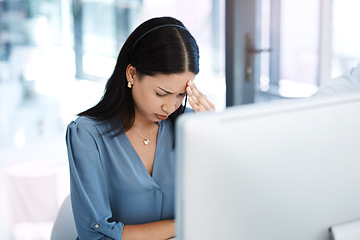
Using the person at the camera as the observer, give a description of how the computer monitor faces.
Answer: facing away from the viewer and to the left of the viewer

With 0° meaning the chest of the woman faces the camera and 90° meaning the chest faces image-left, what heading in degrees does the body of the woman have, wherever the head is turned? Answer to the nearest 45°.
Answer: approximately 315°

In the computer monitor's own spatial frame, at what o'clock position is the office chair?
The office chair is roughly at 12 o'clock from the computer monitor.

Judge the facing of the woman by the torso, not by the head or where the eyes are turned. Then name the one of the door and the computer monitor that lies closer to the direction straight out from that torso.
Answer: the computer monitor

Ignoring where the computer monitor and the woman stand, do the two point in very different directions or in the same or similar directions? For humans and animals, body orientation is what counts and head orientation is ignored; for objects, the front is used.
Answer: very different directions

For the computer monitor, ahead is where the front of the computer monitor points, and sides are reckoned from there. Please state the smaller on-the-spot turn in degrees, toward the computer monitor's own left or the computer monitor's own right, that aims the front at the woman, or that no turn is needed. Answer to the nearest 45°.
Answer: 0° — it already faces them

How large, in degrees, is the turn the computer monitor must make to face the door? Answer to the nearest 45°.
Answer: approximately 45° to its right

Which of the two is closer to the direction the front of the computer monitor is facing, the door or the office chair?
the office chair

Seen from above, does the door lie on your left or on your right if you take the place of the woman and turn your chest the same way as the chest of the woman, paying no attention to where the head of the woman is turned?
on your left
